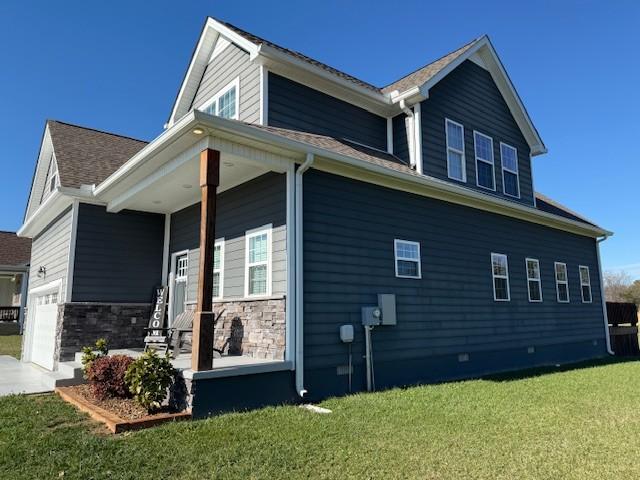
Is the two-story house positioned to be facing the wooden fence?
no

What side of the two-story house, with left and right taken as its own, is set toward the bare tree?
back

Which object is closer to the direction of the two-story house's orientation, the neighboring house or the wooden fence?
the neighboring house

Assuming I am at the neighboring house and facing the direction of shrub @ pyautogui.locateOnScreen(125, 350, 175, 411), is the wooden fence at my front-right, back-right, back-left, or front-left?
front-left

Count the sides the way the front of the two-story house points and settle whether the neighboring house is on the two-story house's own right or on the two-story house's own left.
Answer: on the two-story house's own right

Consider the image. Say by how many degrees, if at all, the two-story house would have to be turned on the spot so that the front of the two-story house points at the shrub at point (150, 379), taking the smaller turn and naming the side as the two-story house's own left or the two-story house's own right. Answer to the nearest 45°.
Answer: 0° — it already faces it

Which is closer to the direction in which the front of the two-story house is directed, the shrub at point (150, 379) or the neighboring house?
the shrub

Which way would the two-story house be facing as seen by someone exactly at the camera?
facing the viewer and to the left of the viewer
